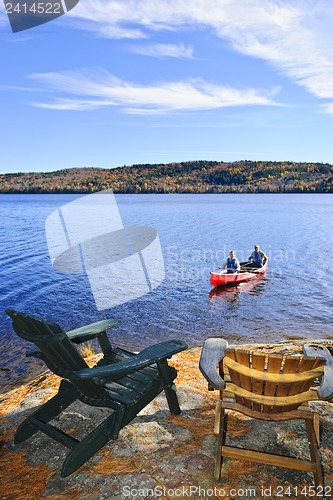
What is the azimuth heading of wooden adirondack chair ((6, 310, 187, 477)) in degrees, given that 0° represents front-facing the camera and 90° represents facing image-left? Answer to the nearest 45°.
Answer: approximately 225°

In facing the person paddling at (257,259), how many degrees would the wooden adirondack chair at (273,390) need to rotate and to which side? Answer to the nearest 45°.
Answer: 0° — it already faces them

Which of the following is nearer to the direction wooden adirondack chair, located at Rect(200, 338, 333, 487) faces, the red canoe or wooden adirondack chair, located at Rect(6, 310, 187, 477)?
the red canoe

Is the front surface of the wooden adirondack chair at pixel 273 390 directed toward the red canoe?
yes

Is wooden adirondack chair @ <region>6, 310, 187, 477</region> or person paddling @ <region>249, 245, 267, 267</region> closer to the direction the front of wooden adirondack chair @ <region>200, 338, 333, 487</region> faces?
the person paddling

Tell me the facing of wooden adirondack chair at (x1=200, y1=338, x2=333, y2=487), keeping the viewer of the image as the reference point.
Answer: facing away from the viewer

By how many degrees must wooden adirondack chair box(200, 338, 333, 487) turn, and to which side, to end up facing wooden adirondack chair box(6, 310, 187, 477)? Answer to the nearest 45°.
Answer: approximately 90° to its left

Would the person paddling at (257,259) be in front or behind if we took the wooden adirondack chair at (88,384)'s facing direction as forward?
in front

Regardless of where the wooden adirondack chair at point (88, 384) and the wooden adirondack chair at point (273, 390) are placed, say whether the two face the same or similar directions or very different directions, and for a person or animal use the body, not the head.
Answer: same or similar directions

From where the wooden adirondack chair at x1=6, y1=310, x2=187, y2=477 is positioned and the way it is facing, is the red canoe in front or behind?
in front

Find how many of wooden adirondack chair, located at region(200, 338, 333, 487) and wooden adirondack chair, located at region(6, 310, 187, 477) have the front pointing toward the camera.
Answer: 0
